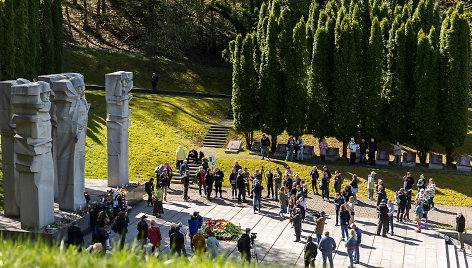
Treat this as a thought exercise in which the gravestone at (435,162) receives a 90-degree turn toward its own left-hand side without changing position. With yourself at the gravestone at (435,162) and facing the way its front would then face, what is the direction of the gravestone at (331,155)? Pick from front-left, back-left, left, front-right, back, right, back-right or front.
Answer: back

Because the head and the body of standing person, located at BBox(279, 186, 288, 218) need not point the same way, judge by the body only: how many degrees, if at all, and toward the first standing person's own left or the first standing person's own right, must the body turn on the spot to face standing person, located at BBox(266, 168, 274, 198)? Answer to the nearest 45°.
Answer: approximately 90° to the first standing person's own right

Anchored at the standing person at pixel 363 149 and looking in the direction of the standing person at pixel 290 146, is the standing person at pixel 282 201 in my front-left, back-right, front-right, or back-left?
front-left

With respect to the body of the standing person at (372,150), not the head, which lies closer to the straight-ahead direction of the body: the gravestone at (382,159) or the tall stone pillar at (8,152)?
the tall stone pillar

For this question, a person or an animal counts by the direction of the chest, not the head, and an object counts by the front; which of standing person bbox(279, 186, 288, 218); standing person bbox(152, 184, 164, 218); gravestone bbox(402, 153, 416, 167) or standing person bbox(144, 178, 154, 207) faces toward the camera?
the gravestone

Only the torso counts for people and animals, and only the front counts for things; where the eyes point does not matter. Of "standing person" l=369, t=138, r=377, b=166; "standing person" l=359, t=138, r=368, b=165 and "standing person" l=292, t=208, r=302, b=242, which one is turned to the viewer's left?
"standing person" l=292, t=208, r=302, b=242

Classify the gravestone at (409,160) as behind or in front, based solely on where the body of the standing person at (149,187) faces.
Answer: in front

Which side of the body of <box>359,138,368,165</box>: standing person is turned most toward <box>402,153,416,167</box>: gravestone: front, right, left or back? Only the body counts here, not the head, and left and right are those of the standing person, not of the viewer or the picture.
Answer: left

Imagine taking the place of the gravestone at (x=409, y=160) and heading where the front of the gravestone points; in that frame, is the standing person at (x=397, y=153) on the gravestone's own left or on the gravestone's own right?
on the gravestone's own right

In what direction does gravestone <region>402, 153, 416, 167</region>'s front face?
toward the camera

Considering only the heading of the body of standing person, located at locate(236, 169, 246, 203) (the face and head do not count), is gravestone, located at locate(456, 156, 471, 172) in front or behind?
behind

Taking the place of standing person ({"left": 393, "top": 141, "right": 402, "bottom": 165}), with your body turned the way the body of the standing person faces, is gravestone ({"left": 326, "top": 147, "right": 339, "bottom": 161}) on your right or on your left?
on your right

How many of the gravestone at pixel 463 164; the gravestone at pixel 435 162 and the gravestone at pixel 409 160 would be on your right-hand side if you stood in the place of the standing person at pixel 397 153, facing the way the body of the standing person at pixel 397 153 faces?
0

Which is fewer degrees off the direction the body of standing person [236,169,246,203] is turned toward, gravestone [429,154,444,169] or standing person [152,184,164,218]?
the standing person

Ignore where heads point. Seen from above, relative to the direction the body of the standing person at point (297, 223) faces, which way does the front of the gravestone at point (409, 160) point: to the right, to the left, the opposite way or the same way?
to the left

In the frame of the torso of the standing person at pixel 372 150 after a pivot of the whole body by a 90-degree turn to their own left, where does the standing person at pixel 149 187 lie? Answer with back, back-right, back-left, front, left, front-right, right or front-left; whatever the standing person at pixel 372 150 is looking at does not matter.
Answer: back-right

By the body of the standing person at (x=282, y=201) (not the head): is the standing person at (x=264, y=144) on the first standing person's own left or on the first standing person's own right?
on the first standing person's own right

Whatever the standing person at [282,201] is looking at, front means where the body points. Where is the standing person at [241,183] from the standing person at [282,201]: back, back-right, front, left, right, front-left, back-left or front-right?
front-right

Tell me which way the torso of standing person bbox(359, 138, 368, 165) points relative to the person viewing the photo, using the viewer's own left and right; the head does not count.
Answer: facing the viewer

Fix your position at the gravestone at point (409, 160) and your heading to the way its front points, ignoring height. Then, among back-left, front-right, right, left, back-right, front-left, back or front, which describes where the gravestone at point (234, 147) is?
right

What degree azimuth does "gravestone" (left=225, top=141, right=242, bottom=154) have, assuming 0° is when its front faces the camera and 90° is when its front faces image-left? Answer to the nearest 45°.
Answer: approximately 45°
